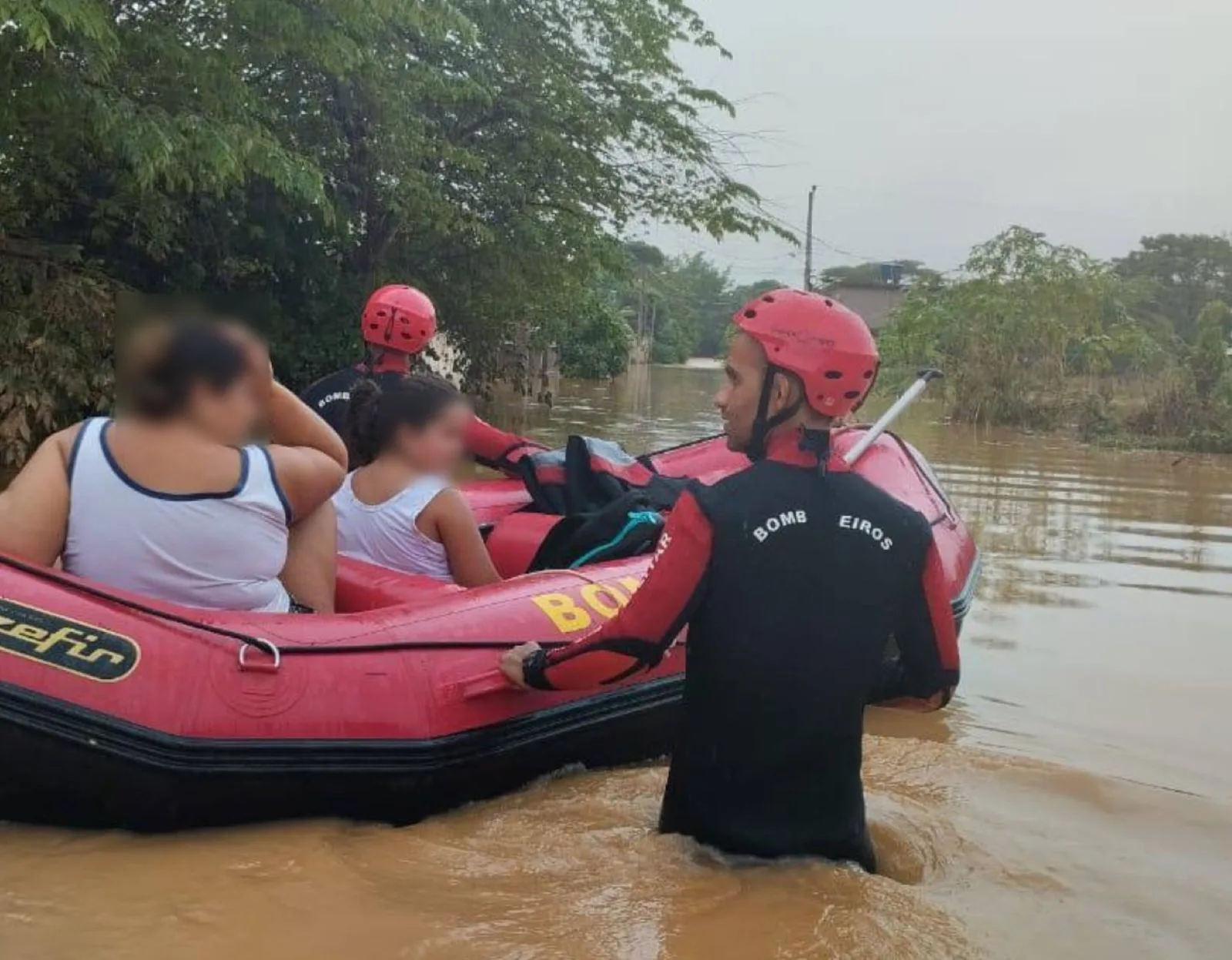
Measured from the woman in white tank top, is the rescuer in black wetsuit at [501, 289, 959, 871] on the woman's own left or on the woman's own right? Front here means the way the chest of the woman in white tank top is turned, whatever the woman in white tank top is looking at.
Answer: on the woman's own right

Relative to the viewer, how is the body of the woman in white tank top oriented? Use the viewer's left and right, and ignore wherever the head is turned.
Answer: facing away from the viewer

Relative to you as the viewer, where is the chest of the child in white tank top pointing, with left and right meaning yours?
facing away from the viewer and to the right of the viewer

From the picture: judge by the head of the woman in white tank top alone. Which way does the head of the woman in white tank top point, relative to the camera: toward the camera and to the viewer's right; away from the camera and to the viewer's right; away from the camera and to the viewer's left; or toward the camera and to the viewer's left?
away from the camera and to the viewer's right

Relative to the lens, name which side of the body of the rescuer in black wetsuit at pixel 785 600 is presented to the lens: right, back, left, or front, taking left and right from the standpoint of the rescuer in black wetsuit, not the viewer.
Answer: back

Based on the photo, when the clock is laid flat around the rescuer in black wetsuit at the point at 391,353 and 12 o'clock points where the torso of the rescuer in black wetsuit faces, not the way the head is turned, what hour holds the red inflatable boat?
The red inflatable boat is roughly at 6 o'clock from the rescuer in black wetsuit.

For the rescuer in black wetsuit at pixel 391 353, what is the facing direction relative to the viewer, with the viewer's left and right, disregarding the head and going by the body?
facing away from the viewer
